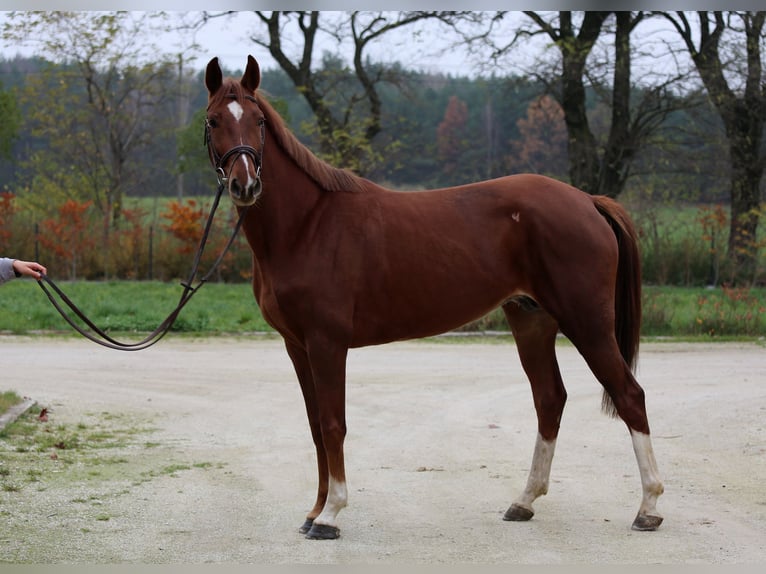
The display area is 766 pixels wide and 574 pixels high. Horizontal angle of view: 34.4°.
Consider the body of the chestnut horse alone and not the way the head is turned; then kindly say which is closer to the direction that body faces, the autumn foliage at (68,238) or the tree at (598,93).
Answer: the autumn foliage

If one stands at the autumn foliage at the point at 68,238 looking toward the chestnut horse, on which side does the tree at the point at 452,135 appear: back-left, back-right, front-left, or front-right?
back-left

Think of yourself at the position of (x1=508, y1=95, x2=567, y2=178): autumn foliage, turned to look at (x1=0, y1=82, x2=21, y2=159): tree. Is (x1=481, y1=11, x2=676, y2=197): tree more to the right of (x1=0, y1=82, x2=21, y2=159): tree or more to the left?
left

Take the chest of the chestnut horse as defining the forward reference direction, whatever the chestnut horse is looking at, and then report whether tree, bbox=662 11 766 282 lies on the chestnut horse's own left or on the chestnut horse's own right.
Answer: on the chestnut horse's own right

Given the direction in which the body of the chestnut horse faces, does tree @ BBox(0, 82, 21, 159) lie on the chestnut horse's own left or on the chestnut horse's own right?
on the chestnut horse's own right

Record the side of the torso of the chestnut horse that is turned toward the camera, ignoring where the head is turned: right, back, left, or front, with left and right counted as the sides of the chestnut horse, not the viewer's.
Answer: left

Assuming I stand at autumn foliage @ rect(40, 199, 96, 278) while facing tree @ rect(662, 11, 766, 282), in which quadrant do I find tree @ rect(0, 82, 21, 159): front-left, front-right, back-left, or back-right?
back-left

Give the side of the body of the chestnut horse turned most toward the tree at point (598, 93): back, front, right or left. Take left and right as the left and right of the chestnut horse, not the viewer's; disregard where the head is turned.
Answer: right

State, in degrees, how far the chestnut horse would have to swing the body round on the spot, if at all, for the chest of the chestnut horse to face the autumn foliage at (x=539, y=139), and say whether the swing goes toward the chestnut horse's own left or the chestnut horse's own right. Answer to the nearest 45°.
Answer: approximately 90° to the chestnut horse's own right

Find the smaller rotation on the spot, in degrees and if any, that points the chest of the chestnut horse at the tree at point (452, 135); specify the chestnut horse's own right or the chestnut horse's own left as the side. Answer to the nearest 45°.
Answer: approximately 90° to the chestnut horse's own right
